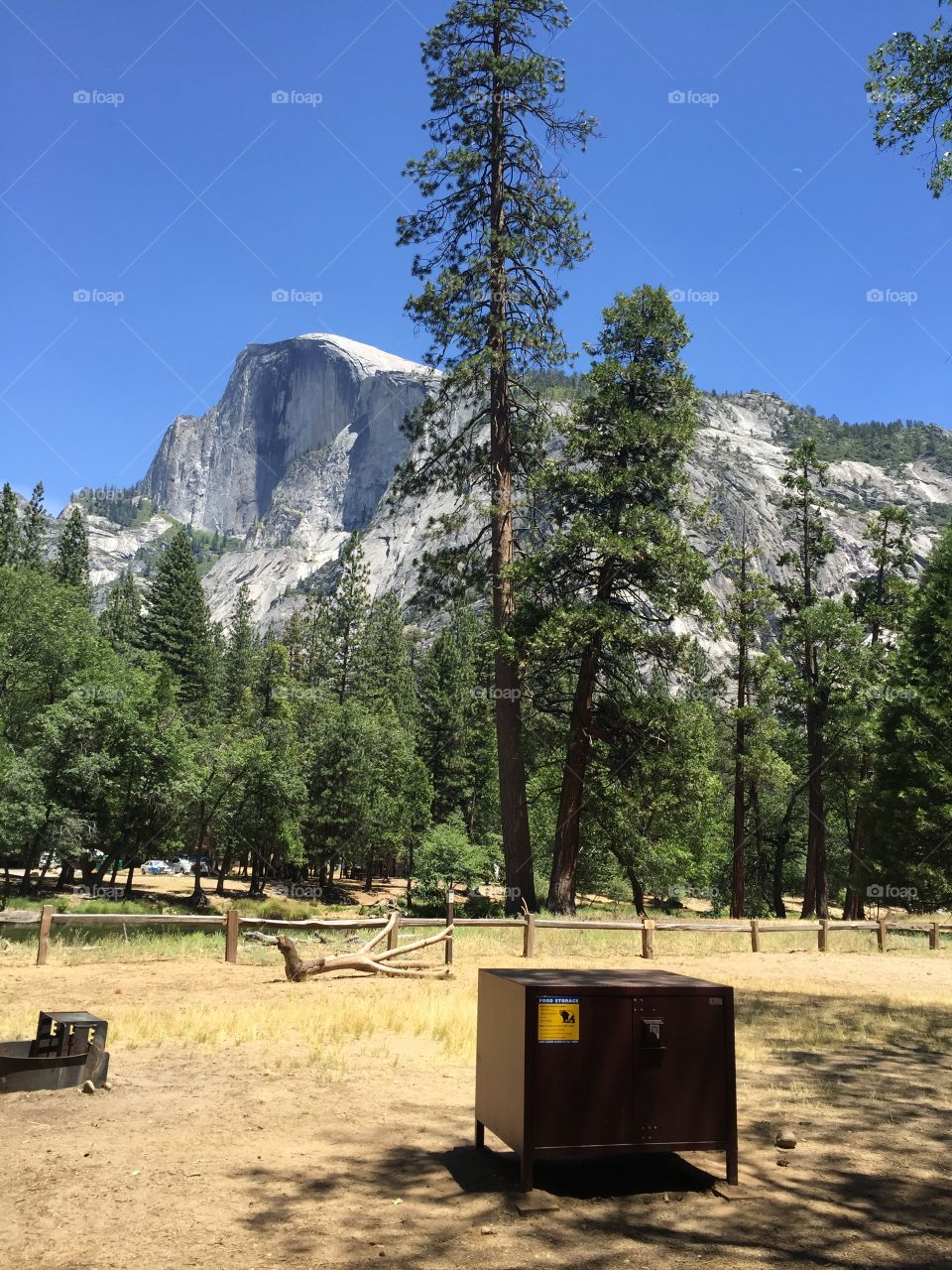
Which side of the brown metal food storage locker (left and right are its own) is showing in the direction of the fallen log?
back

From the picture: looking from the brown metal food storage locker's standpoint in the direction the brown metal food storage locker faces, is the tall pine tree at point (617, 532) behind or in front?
behind

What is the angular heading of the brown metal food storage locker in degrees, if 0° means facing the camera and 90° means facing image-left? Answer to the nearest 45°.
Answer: approximately 0°

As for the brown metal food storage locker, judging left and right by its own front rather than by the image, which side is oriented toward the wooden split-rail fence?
back
